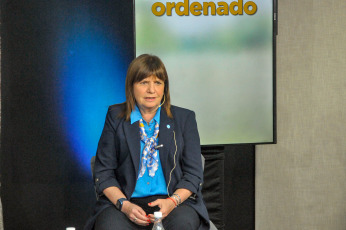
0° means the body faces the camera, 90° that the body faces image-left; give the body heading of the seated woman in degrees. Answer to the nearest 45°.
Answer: approximately 0°

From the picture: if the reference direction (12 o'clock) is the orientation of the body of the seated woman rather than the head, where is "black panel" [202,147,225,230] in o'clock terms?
The black panel is roughly at 7 o'clock from the seated woman.

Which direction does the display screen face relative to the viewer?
toward the camera

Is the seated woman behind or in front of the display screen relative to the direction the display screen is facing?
in front

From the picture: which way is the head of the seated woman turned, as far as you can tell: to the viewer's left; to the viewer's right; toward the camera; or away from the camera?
toward the camera

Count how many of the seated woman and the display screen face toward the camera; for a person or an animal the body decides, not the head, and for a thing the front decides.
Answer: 2

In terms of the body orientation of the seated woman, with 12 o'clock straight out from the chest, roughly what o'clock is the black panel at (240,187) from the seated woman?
The black panel is roughly at 7 o'clock from the seated woman.

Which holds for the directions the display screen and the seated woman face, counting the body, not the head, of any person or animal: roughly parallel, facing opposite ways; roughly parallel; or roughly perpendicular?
roughly parallel
